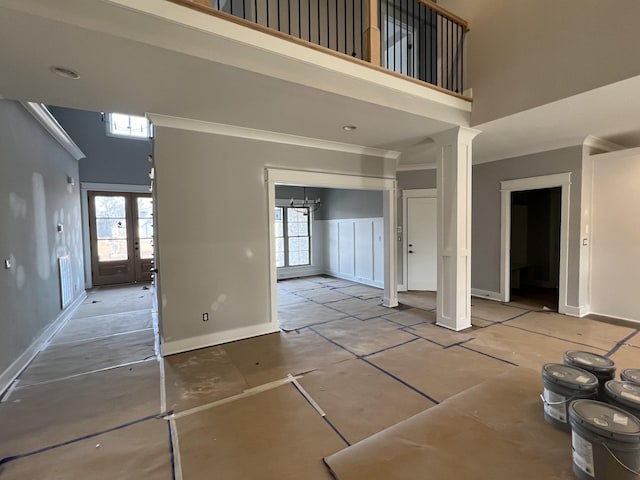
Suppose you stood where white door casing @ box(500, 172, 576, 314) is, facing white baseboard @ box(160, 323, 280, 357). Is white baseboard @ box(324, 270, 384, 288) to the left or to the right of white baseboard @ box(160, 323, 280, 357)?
right

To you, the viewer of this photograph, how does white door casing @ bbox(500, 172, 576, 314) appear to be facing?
facing the viewer and to the left of the viewer

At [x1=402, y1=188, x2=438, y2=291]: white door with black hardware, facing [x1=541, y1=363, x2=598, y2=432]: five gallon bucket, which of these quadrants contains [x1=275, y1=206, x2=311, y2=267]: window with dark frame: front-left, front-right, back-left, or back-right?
back-right

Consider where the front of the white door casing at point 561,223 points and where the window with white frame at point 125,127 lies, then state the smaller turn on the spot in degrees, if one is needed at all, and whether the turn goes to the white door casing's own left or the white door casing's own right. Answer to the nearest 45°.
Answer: approximately 45° to the white door casing's own right

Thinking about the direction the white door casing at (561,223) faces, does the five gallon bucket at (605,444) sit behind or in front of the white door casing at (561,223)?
in front

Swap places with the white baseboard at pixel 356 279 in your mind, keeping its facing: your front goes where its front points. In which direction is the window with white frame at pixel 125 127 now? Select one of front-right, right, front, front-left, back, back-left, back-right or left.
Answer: front-right

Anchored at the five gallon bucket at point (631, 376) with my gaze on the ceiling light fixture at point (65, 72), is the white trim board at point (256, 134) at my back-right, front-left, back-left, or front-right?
front-right

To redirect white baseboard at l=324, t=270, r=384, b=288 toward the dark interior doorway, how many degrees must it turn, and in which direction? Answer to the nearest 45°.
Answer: approximately 135° to its left

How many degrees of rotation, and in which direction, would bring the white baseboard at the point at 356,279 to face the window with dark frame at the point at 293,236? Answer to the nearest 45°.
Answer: approximately 90° to its right

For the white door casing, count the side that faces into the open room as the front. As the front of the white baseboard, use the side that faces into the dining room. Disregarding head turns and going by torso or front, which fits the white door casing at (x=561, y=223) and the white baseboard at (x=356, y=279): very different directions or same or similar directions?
same or similar directions

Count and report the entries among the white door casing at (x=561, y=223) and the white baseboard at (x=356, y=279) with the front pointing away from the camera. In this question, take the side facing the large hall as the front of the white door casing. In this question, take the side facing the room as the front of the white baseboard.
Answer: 0

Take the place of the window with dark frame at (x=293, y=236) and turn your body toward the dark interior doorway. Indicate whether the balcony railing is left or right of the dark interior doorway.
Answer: right

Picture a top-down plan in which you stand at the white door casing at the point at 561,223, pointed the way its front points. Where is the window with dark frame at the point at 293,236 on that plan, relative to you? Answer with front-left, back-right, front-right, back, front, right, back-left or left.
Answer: front-right

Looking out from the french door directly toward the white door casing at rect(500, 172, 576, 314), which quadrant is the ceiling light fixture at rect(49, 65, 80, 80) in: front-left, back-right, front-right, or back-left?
front-right

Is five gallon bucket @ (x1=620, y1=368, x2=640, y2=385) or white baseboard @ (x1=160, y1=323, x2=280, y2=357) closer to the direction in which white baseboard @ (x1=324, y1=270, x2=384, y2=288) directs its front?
the white baseboard

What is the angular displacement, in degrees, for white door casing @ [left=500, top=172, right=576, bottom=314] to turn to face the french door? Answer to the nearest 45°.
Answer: approximately 45° to its right

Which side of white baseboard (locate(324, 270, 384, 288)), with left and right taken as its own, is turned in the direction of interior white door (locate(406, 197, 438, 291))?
left

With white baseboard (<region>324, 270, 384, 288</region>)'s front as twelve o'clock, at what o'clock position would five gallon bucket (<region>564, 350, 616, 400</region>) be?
The five gallon bucket is roughly at 10 o'clock from the white baseboard.
